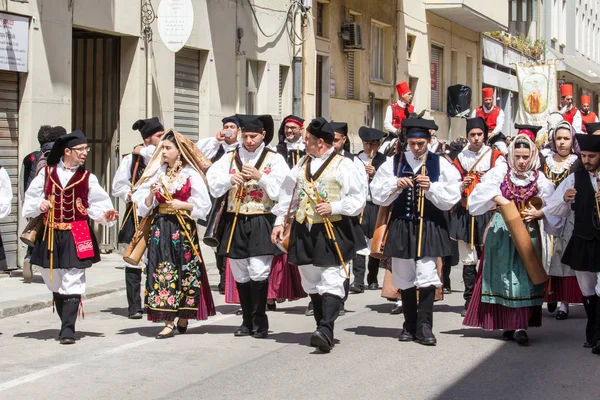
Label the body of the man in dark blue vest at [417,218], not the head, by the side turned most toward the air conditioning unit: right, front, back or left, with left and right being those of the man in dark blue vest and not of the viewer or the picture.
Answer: back

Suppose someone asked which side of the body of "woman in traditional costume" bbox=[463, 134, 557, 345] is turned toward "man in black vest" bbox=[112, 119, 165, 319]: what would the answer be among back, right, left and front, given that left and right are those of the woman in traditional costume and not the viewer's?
right

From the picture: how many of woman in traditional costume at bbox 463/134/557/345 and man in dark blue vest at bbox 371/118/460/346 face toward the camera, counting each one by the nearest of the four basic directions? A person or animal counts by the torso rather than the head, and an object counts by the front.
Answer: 2

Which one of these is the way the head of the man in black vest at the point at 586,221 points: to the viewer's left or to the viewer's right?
to the viewer's left
